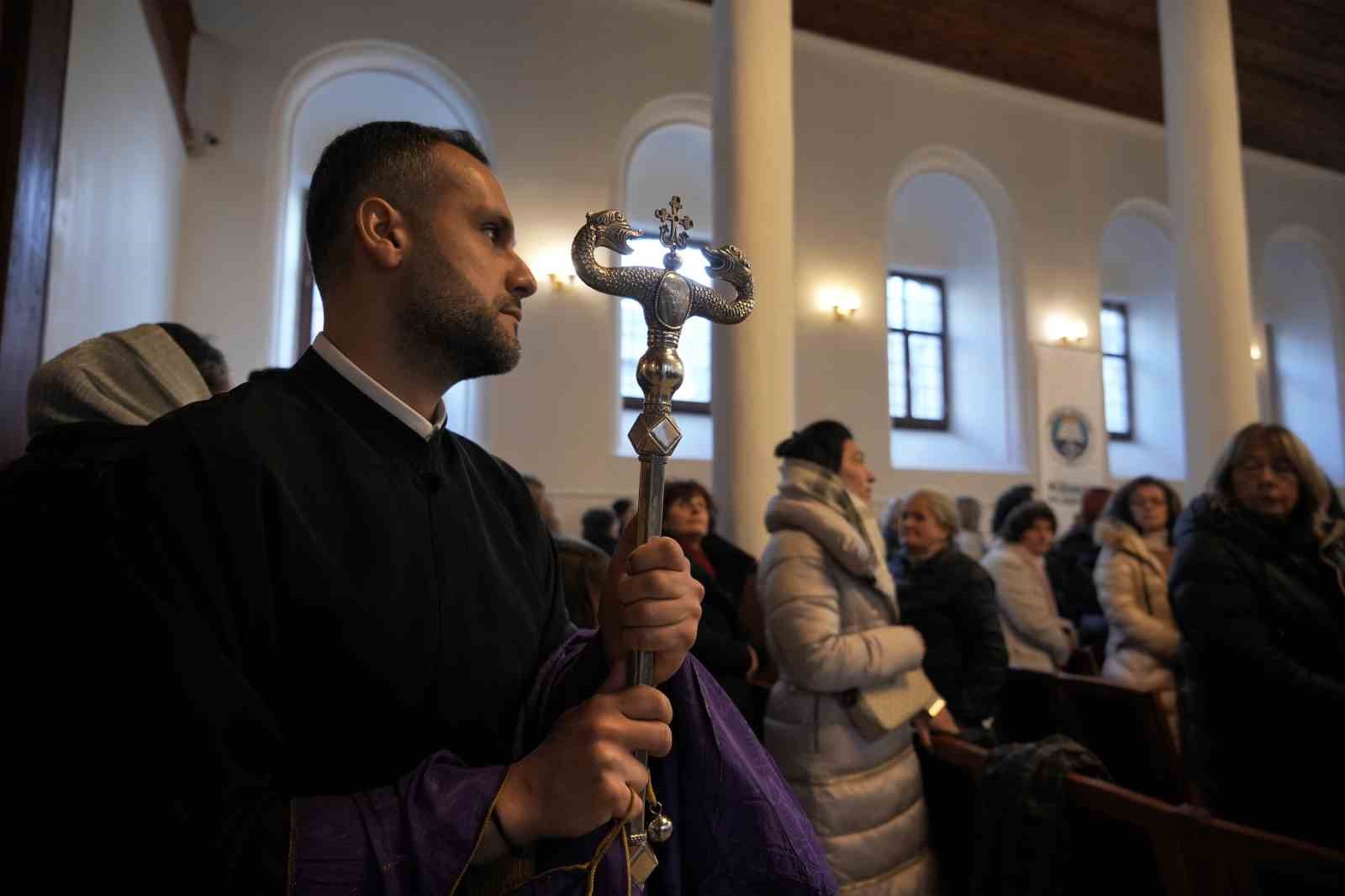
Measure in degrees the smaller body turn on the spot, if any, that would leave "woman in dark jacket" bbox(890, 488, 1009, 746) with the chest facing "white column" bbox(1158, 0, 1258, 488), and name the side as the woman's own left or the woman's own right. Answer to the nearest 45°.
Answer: approximately 180°

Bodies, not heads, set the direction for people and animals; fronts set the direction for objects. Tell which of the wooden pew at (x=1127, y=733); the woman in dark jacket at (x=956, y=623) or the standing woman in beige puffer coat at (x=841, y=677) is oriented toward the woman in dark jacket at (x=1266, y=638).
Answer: the standing woman in beige puffer coat

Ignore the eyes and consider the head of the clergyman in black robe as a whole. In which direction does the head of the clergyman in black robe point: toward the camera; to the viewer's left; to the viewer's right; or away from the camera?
to the viewer's right

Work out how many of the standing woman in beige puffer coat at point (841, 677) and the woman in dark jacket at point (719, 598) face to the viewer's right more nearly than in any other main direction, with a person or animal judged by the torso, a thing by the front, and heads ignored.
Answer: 1

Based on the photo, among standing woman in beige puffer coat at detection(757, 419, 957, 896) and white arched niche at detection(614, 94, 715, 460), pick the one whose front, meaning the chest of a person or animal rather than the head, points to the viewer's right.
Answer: the standing woman in beige puffer coat

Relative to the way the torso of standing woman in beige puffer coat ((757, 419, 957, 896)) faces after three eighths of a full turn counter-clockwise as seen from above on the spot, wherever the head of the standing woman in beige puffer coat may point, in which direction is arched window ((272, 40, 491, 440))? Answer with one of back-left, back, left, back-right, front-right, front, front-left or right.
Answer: front

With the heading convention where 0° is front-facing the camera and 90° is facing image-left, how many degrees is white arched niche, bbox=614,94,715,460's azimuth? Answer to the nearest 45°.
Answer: approximately 0°
